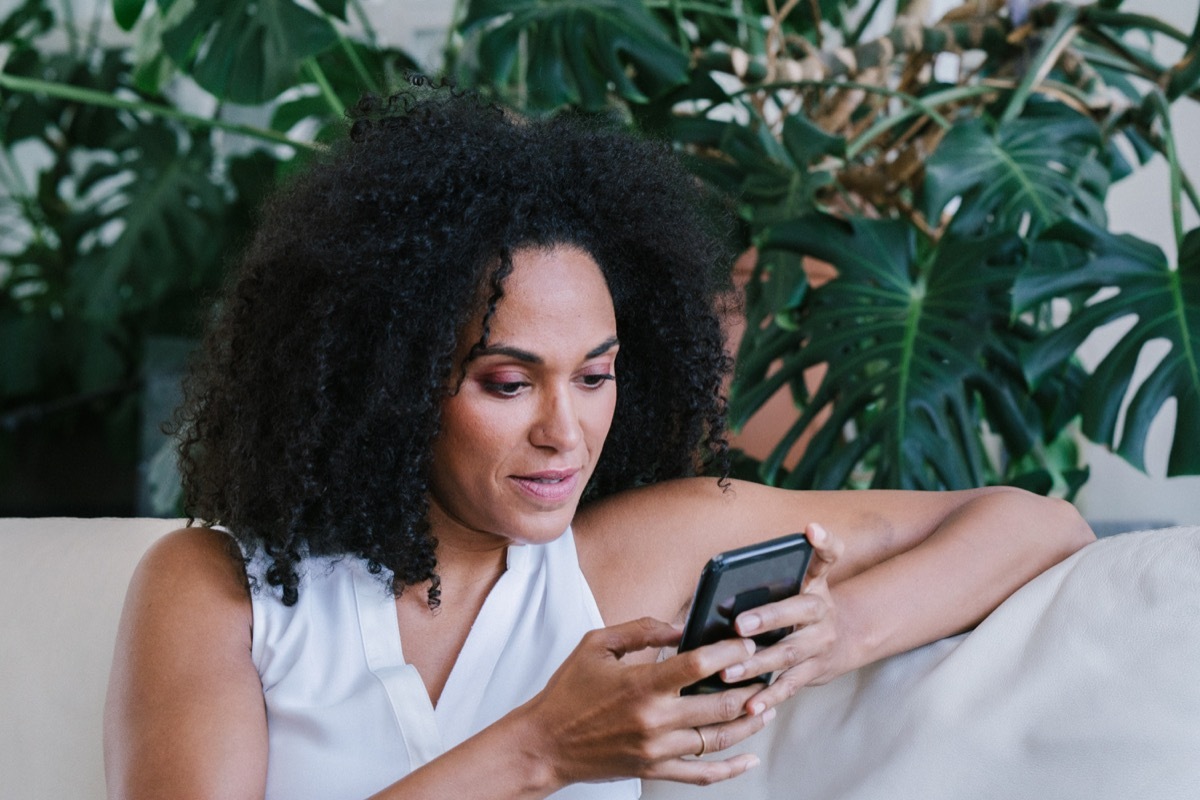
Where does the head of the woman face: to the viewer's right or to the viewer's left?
to the viewer's right

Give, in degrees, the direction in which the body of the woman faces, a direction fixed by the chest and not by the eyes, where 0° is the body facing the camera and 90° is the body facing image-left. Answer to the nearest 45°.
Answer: approximately 315°

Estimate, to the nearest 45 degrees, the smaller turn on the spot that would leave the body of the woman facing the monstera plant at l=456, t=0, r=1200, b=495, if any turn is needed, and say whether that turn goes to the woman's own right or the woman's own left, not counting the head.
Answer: approximately 90° to the woman's own left
